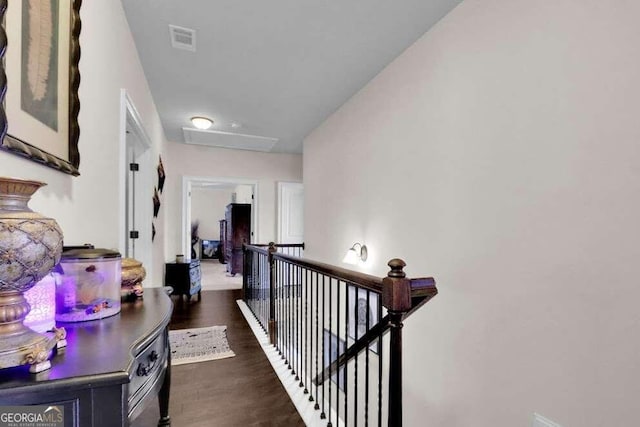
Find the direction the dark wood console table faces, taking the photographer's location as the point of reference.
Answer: facing to the right of the viewer

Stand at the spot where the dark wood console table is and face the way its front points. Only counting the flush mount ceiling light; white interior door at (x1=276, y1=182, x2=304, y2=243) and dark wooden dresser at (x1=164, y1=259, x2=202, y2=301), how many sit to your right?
0

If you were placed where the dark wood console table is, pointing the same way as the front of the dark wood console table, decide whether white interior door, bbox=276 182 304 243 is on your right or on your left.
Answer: on your left

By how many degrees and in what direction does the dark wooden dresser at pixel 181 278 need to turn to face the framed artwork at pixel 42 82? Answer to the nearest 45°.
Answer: approximately 90° to its right

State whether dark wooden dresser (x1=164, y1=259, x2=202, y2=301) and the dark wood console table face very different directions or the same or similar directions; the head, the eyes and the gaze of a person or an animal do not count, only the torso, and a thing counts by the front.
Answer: same or similar directions

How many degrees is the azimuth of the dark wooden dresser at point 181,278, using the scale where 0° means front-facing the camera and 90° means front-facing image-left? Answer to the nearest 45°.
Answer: approximately 270°

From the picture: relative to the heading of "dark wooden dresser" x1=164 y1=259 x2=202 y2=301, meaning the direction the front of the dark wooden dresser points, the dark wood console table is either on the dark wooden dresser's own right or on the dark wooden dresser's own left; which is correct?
on the dark wooden dresser's own right

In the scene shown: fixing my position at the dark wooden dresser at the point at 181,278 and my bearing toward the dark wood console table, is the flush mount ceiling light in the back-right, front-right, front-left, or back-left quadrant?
front-left
